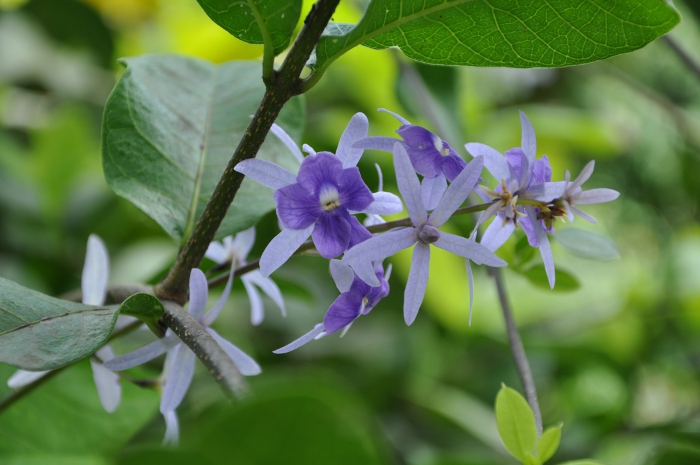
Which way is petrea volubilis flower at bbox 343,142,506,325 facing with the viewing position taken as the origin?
facing the viewer
